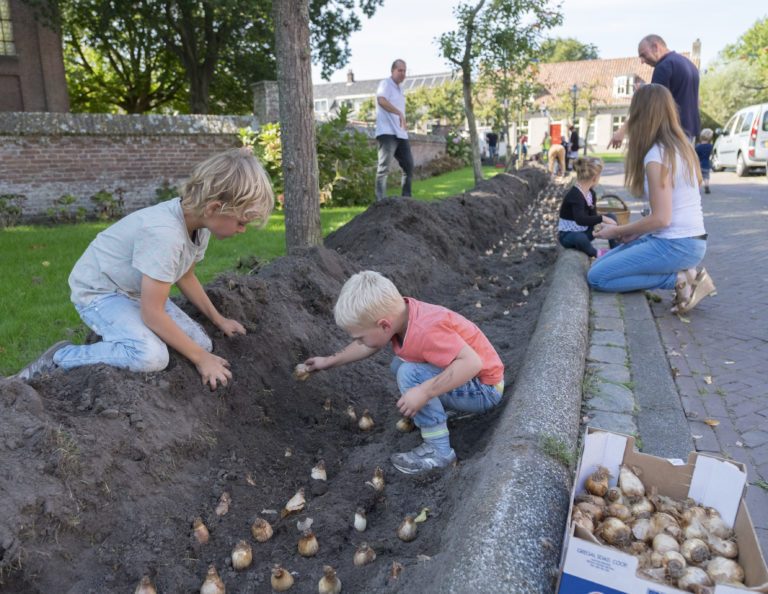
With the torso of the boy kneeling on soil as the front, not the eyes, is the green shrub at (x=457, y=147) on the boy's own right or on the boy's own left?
on the boy's own left

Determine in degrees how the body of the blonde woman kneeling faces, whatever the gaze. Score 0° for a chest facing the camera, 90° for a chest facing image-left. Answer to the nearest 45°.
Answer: approximately 90°

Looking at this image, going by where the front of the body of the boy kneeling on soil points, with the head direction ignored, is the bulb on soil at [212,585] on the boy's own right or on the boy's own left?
on the boy's own right

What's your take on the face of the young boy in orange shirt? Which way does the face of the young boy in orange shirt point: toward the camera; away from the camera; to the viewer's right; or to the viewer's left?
to the viewer's left

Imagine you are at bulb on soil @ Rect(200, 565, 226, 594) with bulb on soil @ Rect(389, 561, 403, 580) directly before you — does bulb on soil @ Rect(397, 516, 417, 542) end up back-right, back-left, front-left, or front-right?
front-left

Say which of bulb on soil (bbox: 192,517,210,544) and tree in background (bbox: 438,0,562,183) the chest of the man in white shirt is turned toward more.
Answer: the bulb on soil

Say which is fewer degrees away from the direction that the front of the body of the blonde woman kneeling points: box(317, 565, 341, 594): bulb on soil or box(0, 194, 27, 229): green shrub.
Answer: the green shrub

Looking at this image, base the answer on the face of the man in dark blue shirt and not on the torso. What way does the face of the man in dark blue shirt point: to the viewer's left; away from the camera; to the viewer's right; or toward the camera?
to the viewer's left

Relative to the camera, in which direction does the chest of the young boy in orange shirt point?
to the viewer's left

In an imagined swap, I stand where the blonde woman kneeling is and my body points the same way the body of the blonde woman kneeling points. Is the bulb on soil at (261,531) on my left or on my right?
on my left

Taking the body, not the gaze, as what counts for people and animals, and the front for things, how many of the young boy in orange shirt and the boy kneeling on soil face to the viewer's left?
1

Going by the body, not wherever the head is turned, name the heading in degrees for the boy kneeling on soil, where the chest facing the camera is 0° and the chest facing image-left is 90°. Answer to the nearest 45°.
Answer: approximately 270°

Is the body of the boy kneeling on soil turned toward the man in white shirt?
no
